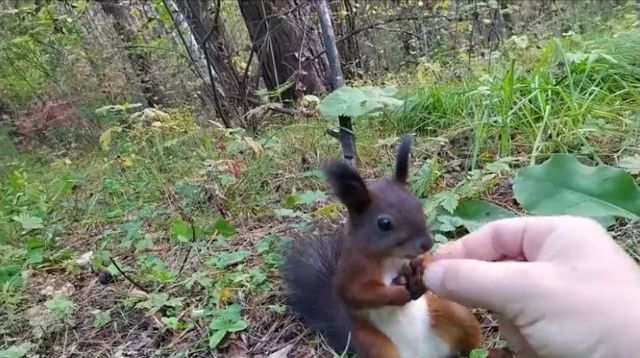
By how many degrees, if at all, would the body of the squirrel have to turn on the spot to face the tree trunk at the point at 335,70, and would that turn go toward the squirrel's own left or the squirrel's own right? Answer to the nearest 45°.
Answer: approximately 135° to the squirrel's own left

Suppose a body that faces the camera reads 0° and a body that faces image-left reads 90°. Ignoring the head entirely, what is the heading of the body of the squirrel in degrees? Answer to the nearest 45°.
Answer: approximately 315°

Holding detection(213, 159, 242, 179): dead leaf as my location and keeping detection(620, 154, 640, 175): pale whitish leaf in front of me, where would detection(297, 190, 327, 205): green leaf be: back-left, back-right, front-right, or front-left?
front-right

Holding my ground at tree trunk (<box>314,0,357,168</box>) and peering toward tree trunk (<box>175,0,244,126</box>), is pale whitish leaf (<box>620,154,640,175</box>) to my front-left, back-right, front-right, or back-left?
back-right

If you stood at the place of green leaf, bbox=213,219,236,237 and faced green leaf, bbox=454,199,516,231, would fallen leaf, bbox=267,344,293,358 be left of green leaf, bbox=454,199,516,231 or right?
right

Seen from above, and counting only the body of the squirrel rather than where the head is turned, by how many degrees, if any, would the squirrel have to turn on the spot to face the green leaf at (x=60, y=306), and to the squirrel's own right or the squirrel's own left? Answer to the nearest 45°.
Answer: approximately 180°

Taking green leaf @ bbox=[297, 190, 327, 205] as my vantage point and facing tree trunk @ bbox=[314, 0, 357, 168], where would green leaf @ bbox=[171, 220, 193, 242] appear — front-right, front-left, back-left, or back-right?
back-left

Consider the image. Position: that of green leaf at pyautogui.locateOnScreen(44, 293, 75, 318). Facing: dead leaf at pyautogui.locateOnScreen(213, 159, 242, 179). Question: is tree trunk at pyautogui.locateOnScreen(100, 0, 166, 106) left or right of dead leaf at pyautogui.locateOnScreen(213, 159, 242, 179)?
left

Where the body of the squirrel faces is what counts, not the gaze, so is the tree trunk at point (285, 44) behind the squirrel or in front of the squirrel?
behind

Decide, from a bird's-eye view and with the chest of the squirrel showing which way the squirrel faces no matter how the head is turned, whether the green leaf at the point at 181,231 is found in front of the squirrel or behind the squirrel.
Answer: behind

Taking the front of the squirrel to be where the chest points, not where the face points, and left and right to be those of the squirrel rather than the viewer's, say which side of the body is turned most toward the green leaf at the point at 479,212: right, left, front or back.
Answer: left
